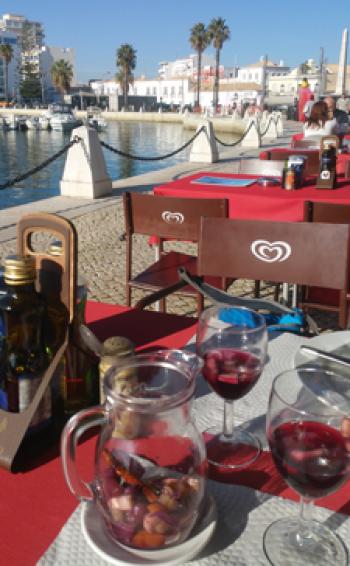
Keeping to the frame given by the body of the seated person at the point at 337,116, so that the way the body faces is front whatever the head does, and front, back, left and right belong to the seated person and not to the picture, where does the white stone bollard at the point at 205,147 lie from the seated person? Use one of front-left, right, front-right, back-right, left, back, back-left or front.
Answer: front-right

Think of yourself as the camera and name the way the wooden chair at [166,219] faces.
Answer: facing away from the viewer and to the right of the viewer

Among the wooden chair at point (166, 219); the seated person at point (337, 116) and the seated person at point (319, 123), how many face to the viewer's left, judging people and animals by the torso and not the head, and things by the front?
1

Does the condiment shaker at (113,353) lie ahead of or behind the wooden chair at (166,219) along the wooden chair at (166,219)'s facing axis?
behind

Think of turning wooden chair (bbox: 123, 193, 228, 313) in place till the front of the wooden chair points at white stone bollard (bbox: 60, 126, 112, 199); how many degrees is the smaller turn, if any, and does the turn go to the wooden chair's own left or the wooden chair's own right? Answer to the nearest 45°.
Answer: approximately 45° to the wooden chair's own left
